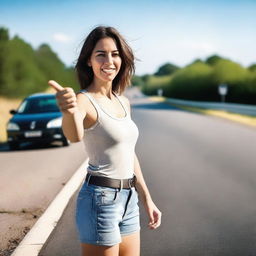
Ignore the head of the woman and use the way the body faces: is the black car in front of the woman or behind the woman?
behind

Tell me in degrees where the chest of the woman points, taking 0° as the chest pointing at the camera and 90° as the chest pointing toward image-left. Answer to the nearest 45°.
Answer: approximately 315°
